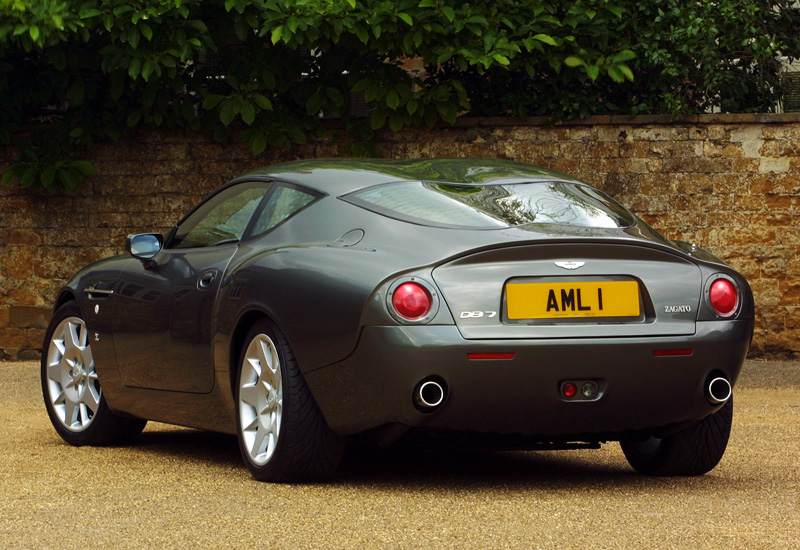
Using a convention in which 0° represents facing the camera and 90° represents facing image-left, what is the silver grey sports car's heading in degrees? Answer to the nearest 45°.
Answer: approximately 135°
